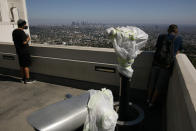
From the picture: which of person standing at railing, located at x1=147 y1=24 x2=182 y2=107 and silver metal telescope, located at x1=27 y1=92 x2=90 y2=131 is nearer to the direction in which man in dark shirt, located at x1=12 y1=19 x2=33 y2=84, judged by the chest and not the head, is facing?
the person standing at railing

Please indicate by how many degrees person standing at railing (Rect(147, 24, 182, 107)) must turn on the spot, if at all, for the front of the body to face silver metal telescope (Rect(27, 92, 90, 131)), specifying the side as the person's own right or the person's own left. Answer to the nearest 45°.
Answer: approximately 180°

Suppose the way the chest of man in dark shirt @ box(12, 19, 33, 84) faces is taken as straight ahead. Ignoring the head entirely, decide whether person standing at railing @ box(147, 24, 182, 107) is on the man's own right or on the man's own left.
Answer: on the man's own right

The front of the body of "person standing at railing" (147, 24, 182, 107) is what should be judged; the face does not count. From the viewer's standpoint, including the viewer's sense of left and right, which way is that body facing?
facing away from the viewer and to the right of the viewer

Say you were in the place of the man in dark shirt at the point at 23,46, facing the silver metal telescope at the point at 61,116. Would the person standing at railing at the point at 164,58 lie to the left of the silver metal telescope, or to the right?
left

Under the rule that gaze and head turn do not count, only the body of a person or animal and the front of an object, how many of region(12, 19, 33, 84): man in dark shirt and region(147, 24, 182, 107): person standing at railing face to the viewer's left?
0

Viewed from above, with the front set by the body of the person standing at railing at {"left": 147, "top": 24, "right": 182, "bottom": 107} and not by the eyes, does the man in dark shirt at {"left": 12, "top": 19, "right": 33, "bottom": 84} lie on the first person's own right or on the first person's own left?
on the first person's own left

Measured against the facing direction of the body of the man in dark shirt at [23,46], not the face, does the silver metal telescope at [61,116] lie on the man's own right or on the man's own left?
on the man's own right
